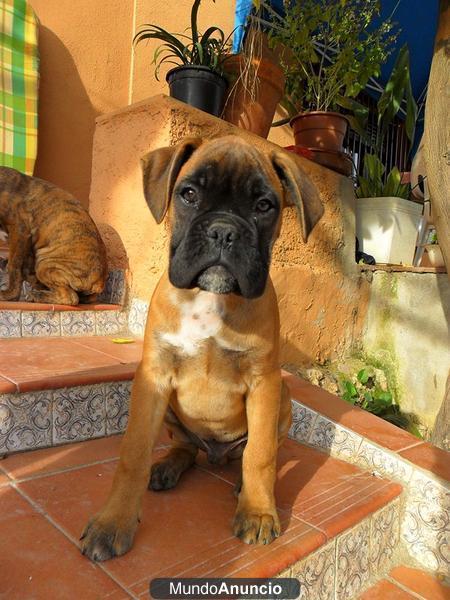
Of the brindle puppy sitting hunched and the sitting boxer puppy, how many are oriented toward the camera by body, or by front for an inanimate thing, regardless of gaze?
1

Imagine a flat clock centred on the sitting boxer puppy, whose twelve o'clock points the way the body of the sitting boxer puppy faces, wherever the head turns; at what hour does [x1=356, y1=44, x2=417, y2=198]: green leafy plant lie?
The green leafy plant is roughly at 7 o'clock from the sitting boxer puppy.

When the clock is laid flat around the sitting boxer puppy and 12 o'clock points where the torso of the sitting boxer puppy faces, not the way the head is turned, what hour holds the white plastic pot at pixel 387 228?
The white plastic pot is roughly at 7 o'clock from the sitting boxer puppy.

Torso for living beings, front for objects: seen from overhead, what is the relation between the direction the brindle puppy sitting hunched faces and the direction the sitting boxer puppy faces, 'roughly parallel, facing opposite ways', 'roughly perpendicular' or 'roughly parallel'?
roughly perpendicular

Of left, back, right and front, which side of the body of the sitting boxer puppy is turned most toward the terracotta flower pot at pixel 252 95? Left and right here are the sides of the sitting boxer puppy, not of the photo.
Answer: back
